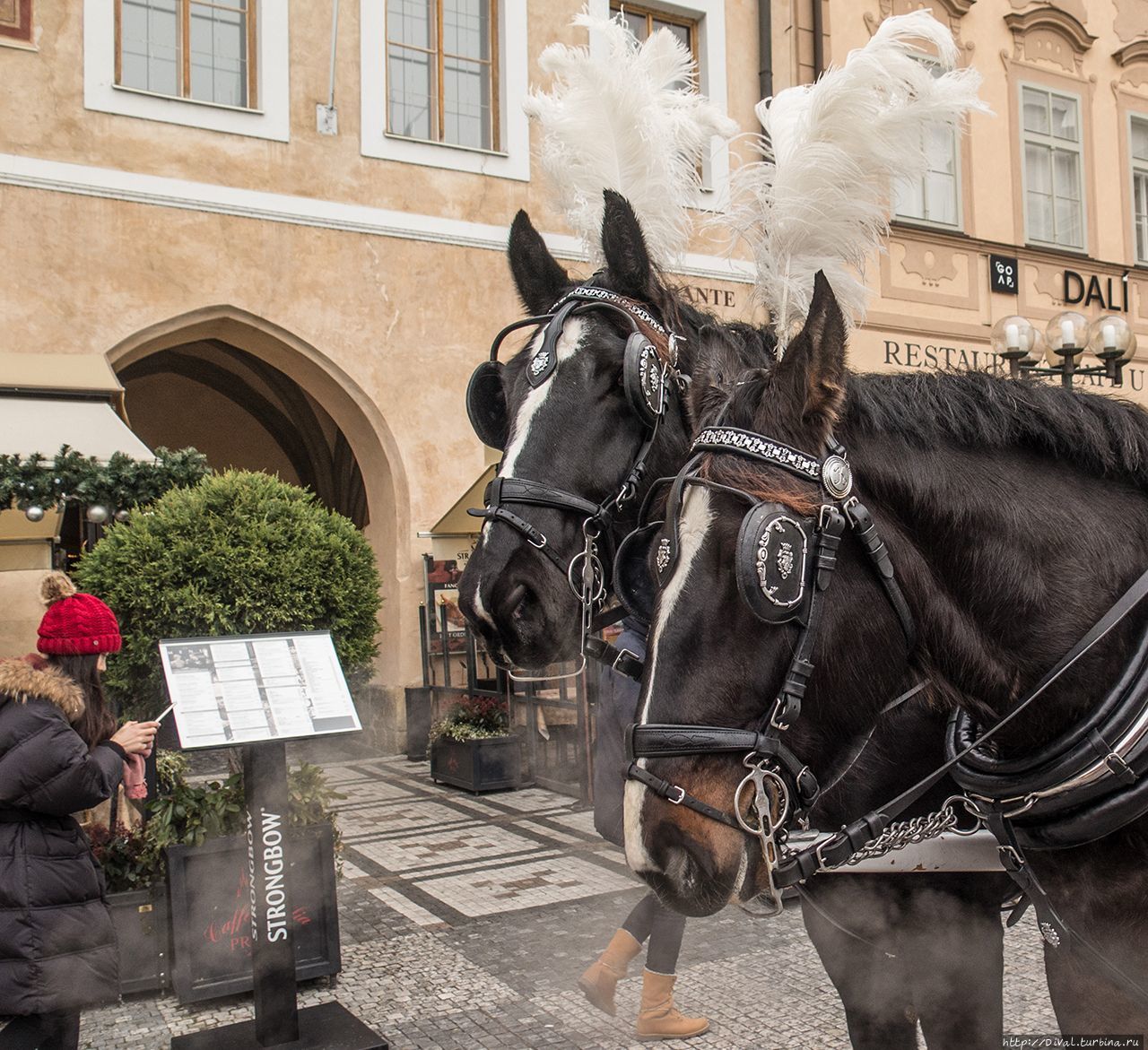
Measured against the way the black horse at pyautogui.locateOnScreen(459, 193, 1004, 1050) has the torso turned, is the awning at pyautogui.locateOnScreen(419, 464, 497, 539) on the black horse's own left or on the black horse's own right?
on the black horse's own right

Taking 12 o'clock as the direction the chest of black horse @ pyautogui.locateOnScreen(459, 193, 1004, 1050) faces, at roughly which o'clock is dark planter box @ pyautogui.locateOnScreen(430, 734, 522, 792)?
The dark planter box is roughly at 4 o'clock from the black horse.

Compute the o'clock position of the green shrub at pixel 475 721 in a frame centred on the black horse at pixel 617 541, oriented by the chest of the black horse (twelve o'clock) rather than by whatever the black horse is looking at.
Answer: The green shrub is roughly at 4 o'clock from the black horse.

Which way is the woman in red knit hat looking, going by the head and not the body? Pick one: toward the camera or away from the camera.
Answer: away from the camera

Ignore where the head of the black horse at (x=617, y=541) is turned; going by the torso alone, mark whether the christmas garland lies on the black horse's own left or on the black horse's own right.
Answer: on the black horse's own right

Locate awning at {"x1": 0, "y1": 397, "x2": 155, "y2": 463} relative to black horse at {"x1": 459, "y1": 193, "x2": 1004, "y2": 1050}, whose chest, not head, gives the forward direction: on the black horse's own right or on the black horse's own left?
on the black horse's own right

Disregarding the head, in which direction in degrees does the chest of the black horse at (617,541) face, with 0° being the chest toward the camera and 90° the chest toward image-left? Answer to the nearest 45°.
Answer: approximately 45°

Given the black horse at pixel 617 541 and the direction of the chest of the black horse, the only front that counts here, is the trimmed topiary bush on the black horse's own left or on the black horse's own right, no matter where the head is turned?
on the black horse's own right
